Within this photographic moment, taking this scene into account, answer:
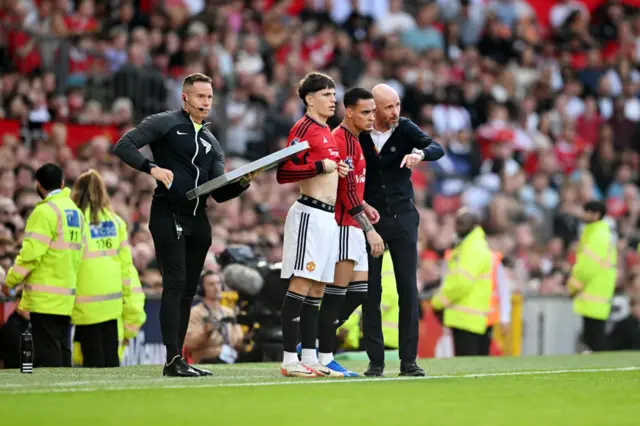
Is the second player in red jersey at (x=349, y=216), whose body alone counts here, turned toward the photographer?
no

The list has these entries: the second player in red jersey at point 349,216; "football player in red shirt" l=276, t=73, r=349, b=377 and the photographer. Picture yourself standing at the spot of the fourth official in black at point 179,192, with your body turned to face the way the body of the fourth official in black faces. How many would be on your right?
0

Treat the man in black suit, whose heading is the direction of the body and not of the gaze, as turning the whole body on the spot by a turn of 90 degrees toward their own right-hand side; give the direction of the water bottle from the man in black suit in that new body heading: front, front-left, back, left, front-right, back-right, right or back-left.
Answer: front

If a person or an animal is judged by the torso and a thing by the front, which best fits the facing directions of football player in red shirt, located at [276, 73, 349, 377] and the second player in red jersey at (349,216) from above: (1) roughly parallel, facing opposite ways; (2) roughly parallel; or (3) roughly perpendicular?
roughly parallel

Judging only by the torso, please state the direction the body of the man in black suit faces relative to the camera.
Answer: toward the camera

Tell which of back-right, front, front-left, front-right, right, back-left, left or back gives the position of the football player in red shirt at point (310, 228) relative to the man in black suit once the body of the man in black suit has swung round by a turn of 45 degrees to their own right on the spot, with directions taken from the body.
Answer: front

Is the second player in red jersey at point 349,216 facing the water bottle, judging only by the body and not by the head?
no

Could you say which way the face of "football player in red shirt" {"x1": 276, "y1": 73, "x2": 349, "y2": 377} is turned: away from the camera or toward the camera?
toward the camera

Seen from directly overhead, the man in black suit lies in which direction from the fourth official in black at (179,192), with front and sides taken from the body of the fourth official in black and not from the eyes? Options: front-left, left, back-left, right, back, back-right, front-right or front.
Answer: front-left

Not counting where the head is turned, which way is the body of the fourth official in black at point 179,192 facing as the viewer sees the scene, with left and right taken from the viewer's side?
facing the viewer and to the right of the viewer
